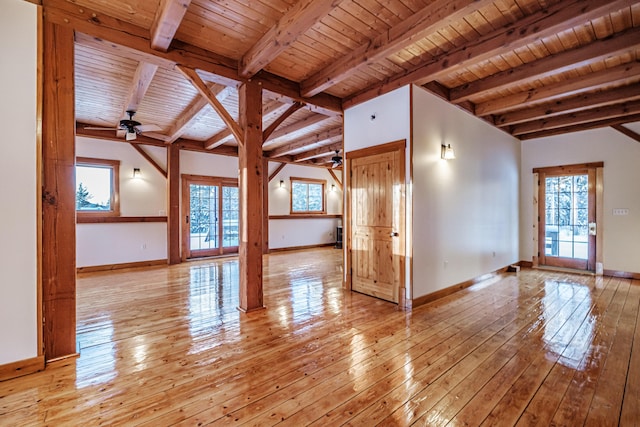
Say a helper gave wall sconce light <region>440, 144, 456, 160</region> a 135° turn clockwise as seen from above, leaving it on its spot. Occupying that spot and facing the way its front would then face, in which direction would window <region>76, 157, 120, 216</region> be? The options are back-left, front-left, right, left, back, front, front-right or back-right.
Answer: front

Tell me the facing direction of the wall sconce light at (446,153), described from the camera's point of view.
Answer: facing the viewer and to the right of the viewer

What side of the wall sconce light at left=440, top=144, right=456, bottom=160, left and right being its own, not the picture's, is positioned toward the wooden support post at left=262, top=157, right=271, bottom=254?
back
